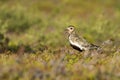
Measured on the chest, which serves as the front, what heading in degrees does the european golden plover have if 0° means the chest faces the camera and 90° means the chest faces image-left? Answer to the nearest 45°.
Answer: approximately 90°
